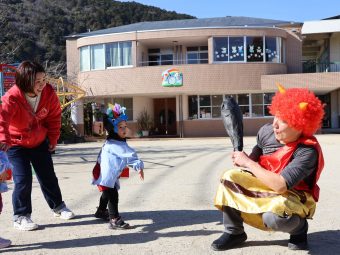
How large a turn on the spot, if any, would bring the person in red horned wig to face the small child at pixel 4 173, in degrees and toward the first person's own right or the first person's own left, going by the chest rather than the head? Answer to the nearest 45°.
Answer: approximately 45° to the first person's own right

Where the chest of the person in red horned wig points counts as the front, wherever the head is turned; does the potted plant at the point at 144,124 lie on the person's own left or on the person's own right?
on the person's own right

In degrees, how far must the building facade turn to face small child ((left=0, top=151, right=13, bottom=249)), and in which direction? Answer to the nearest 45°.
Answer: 0° — it already faces them

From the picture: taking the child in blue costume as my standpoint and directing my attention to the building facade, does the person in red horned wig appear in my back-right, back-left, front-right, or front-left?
back-right

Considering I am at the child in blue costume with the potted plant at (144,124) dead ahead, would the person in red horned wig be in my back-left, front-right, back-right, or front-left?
back-right

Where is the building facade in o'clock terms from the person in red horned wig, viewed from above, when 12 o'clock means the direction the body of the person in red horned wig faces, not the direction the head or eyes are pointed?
The building facade is roughly at 4 o'clock from the person in red horned wig.

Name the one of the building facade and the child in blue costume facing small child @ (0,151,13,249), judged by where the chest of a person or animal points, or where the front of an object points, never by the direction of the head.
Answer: the building facade
